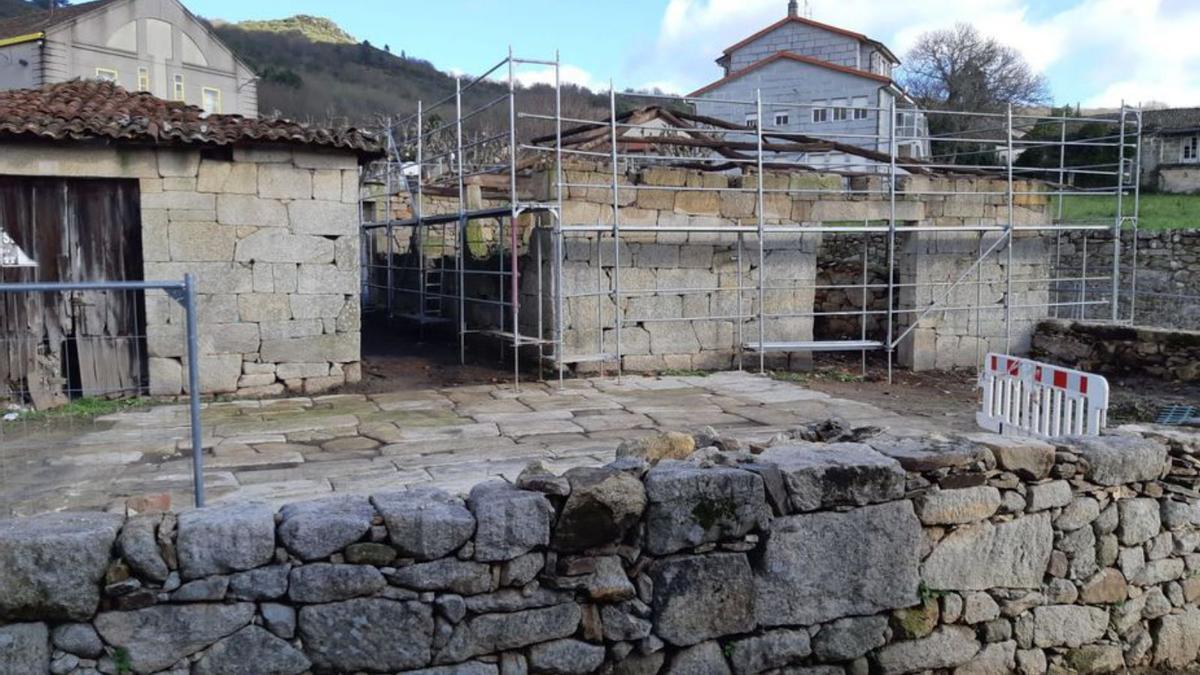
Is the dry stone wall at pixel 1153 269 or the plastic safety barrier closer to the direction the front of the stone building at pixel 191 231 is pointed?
the plastic safety barrier

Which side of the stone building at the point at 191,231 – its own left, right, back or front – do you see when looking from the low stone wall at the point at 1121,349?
left

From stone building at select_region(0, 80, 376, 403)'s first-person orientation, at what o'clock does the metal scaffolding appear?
The metal scaffolding is roughly at 9 o'clock from the stone building.

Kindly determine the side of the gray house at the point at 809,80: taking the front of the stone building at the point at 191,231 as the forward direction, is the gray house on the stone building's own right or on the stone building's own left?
on the stone building's own left

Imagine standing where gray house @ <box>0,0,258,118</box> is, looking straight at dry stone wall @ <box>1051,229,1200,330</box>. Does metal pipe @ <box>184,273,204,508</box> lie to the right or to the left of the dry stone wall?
right

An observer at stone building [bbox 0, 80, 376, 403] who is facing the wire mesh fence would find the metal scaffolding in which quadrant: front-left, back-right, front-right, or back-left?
back-left

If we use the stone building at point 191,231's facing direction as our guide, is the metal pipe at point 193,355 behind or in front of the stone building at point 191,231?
in front

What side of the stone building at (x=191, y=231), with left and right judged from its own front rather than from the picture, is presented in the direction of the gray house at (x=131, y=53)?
back

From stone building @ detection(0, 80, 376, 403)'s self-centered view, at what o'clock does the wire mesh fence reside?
The wire mesh fence is roughly at 1 o'clock from the stone building.

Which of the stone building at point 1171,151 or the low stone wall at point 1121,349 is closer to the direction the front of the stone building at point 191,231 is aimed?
the low stone wall

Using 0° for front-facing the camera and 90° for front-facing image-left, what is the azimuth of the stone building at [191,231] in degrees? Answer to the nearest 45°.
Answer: approximately 0°

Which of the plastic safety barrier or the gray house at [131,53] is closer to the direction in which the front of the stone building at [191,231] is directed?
the plastic safety barrier
